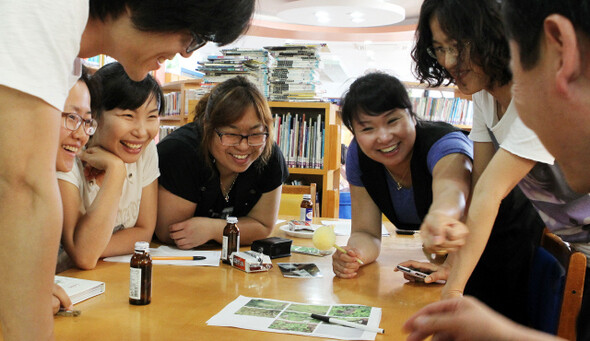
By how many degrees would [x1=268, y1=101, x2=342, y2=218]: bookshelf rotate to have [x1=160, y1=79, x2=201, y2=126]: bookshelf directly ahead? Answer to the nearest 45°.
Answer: approximately 135° to its right

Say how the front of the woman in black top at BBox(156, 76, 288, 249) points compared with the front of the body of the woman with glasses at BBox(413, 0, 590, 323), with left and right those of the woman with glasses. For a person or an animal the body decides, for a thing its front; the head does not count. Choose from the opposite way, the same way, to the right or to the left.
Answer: to the left

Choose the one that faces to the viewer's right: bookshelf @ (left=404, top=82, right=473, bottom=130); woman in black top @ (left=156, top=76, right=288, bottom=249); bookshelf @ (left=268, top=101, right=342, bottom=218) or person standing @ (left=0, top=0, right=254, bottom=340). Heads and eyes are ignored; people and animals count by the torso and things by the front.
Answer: the person standing

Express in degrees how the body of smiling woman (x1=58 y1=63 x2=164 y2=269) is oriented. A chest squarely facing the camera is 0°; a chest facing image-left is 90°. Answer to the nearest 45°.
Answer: approximately 315°

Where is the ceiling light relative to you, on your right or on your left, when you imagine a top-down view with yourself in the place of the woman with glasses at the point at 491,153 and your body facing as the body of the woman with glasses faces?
on your right

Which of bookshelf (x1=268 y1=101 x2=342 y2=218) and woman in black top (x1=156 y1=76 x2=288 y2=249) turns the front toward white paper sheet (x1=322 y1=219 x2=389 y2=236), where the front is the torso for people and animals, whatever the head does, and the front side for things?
the bookshelf
